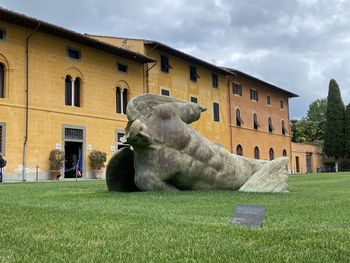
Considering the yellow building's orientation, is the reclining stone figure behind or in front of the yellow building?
in front

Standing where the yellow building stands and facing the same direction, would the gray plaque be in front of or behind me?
in front

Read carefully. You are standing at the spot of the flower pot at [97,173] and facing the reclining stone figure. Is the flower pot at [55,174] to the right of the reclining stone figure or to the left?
right
